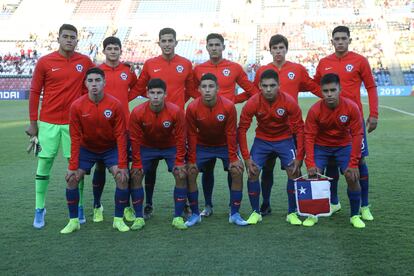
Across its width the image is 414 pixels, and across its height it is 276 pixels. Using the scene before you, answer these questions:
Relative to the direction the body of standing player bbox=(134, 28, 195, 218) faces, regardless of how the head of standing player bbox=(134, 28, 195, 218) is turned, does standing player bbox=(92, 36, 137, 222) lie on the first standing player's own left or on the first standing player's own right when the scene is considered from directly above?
on the first standing player's own right

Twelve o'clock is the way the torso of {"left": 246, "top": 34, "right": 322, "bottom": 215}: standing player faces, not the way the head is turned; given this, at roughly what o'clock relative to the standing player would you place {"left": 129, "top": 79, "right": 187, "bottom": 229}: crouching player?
The crouching player is roughly at 2 o'clock from the standing player.

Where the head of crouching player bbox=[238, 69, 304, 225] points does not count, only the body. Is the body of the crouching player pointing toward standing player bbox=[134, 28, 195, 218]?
no

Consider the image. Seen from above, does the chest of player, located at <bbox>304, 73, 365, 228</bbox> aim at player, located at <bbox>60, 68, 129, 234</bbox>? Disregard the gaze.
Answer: no

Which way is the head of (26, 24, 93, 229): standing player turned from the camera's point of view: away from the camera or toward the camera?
toward the camera

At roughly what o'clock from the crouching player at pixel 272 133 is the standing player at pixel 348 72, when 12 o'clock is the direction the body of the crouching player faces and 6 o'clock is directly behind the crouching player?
The standing player is roughly at 8 o'clock from the crouching player.

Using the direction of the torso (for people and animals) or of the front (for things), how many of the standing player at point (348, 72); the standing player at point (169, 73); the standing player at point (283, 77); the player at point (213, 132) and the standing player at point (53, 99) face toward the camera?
5

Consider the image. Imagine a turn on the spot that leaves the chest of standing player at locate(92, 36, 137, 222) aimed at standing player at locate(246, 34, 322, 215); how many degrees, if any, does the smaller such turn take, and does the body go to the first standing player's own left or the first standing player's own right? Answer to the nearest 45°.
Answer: approximately 90° to the first standing player's own left

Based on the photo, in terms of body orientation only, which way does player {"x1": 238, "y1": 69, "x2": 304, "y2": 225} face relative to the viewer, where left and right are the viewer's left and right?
facing the viewer

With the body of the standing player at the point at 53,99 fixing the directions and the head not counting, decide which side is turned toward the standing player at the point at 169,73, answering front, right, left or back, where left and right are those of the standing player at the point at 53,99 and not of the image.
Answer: left

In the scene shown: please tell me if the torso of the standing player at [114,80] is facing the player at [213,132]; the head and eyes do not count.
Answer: no

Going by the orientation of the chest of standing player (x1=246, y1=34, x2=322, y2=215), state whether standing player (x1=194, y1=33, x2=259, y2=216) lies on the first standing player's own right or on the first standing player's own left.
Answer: on the first standing player's own right

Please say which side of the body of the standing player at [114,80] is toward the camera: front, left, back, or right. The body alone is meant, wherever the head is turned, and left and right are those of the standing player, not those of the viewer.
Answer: front

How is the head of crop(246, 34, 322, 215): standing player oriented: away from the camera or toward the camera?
toward the camera

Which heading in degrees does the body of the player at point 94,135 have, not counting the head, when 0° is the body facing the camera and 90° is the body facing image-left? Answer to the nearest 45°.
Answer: approximately 0°

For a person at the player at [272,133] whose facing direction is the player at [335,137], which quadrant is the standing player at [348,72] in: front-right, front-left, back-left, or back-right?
front-left

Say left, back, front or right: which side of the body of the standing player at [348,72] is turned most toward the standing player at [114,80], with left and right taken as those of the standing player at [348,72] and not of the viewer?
right

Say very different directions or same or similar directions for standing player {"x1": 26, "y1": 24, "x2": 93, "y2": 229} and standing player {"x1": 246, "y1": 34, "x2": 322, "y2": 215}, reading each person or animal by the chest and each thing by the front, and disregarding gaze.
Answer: same or similar directions

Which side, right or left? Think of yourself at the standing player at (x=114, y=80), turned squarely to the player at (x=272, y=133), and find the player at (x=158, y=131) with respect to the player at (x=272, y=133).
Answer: right

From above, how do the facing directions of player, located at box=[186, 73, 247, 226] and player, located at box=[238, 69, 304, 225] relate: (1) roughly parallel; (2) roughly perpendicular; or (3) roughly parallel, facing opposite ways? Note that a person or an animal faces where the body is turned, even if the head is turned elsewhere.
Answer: roughly parallel
